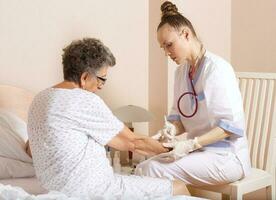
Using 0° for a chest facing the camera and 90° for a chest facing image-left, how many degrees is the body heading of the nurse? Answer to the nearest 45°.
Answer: approximately 45°

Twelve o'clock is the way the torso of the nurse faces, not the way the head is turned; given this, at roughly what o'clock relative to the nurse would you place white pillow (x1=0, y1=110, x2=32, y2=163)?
The white pillow is roughly at 1 o'clock from the nurse.

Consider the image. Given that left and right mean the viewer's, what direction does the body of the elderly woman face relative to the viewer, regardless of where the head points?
facing away from the viewer and to the right of the viewer

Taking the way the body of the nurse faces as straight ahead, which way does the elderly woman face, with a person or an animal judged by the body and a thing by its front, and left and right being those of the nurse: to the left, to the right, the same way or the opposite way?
the opposite way

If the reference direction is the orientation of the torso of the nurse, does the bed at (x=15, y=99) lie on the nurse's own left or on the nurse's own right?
on the nurse's own right
